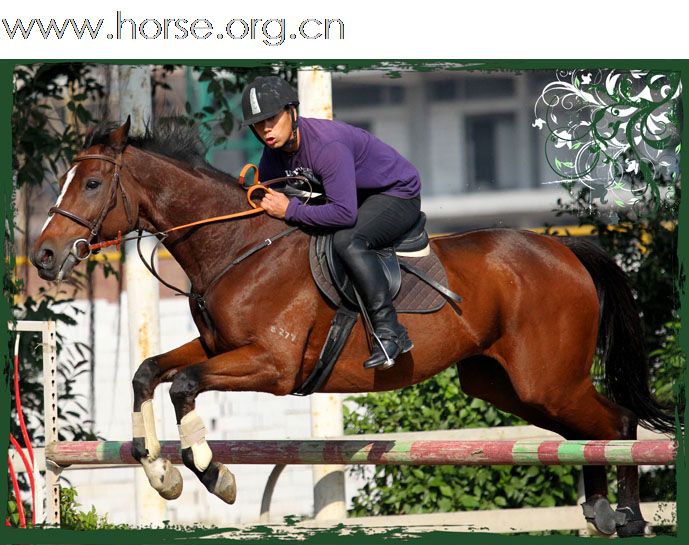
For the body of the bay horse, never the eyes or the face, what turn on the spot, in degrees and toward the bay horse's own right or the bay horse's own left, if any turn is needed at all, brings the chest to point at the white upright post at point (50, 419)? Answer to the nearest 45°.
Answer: approximately 45° to the bay horse's own right

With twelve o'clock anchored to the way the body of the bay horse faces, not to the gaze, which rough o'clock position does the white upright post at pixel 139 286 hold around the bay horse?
The white upright post is roughly at 2 o'clock from the bay horse.

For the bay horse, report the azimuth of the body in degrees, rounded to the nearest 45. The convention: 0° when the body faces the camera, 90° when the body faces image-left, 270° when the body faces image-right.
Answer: approximately 90°
